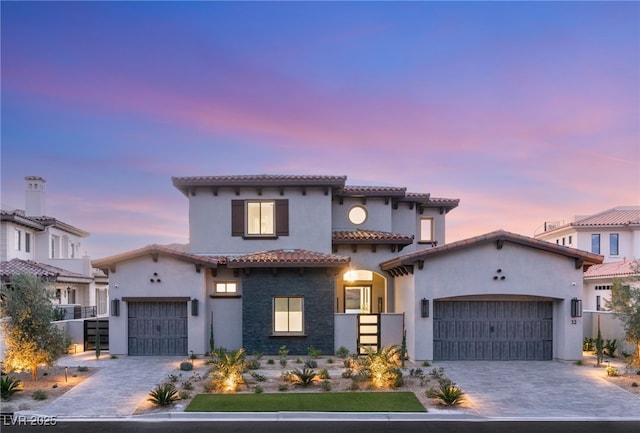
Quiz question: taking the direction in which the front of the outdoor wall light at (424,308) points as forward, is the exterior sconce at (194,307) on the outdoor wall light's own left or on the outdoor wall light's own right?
on the outdoor wall light's own right

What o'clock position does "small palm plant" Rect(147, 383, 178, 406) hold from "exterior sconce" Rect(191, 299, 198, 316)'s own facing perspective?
The small palm plant is roughly at 12 o'clock from the exterior sconce.

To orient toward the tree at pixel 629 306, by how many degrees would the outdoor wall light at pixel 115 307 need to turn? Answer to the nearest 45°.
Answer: approximately 45° to its left

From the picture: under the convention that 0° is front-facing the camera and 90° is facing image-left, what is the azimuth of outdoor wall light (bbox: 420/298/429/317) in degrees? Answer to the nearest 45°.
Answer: approximately 0°

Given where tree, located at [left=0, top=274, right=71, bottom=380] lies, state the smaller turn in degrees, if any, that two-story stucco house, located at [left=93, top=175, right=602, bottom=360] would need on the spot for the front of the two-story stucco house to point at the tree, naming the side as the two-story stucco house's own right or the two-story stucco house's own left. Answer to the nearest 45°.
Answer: approximately 45° to the two-story stucco house's own right
